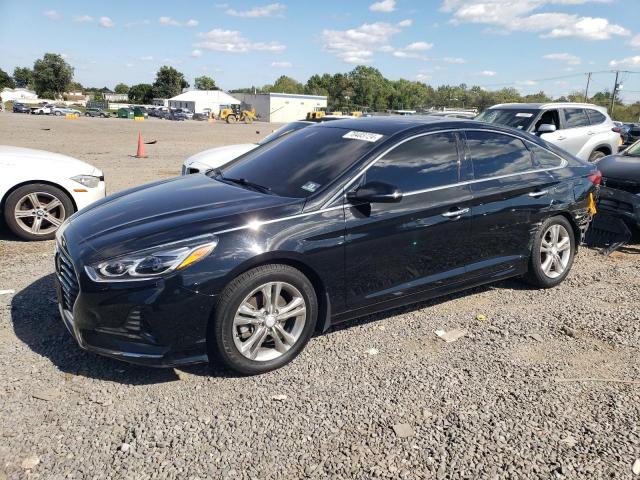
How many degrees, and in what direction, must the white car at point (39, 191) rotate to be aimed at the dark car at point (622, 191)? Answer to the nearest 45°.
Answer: approximately 45° to its right

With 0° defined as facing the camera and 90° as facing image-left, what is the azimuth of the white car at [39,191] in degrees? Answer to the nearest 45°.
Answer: approximately 270°

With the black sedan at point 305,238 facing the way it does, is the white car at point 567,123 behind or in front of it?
behind

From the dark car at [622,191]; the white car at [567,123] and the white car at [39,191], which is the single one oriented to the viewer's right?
the white car at [39,191]

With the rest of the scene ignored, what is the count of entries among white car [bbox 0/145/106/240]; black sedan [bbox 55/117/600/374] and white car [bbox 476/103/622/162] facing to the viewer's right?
1

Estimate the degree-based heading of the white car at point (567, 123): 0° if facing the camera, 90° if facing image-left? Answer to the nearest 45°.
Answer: approximately 45°

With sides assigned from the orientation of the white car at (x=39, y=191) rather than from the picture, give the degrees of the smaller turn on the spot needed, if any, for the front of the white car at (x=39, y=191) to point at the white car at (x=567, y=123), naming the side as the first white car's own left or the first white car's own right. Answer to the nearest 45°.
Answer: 0° — it already faces it

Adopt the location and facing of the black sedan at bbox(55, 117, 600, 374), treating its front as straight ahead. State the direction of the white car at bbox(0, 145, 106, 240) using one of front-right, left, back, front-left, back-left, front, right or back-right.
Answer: right

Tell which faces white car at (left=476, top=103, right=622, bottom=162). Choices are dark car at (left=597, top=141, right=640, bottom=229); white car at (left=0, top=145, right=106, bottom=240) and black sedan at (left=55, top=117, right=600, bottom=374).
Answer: white car at (left=0, top=145, right=106, bottom=240)

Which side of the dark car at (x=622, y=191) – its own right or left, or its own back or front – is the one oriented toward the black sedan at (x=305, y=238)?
front

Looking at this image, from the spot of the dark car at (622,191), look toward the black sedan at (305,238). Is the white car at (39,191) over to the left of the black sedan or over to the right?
right

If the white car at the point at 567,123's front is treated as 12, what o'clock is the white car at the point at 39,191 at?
the white car at the point at 39,191 is roughly at 12 o'clock from the white car at the point at 567,123.
